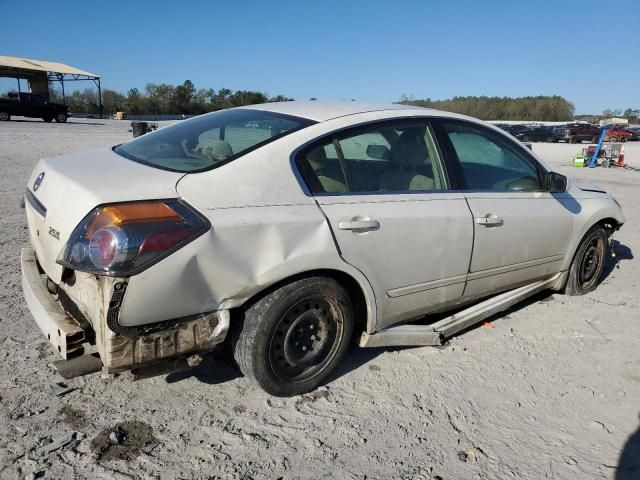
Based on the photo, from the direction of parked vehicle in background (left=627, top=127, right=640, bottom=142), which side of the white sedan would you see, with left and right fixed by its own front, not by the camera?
front

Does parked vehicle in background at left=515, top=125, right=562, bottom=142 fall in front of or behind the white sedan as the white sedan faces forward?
in front

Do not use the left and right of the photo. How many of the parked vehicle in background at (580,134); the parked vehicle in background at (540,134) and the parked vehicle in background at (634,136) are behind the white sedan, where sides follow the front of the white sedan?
0

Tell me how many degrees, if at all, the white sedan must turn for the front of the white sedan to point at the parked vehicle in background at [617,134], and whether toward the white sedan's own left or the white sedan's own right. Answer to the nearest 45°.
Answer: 0° — it already faces it

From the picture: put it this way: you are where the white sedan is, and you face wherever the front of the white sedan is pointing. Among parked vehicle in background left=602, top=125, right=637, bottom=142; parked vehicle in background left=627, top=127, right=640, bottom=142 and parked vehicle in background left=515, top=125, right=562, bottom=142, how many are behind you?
0

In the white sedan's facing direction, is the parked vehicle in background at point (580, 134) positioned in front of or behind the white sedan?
in front

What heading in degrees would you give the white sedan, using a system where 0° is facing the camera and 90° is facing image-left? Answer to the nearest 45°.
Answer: approximately 225°
